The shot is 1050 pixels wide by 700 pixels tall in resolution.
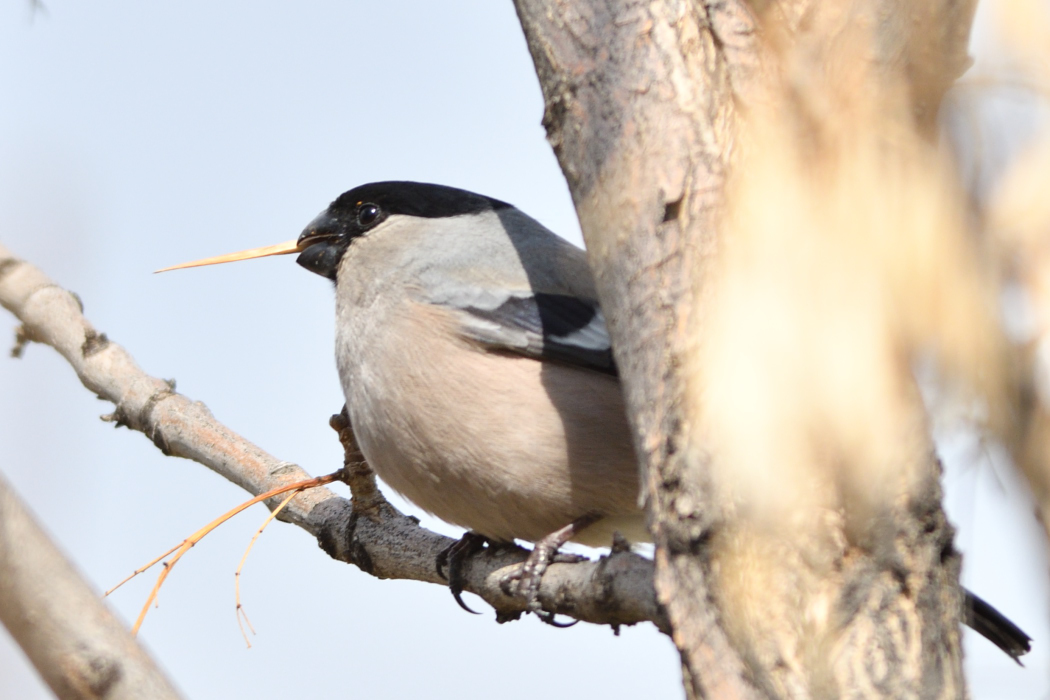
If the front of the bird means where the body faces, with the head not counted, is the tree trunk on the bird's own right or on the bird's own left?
on the bird's own left

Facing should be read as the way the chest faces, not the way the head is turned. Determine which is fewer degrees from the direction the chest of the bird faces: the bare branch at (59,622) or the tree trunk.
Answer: the bare branch

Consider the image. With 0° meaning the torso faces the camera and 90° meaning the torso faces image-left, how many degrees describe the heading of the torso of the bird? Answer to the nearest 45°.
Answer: approximately 90°
